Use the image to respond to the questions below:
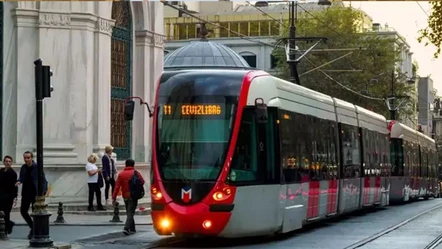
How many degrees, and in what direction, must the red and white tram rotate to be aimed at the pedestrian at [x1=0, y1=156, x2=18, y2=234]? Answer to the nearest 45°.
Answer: approximately 45° to its right

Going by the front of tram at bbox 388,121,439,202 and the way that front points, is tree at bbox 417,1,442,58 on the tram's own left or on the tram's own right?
on the tram's own left

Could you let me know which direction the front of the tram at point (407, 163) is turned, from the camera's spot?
facing the viewer and to the left of the viewer

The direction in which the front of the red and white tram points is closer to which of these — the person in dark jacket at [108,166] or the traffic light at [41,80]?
the traffic light

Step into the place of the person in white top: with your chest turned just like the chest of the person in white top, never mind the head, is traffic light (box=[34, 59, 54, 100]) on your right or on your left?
on your right

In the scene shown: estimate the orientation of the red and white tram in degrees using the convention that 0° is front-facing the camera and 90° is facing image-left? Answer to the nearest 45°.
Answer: approximately 45°
